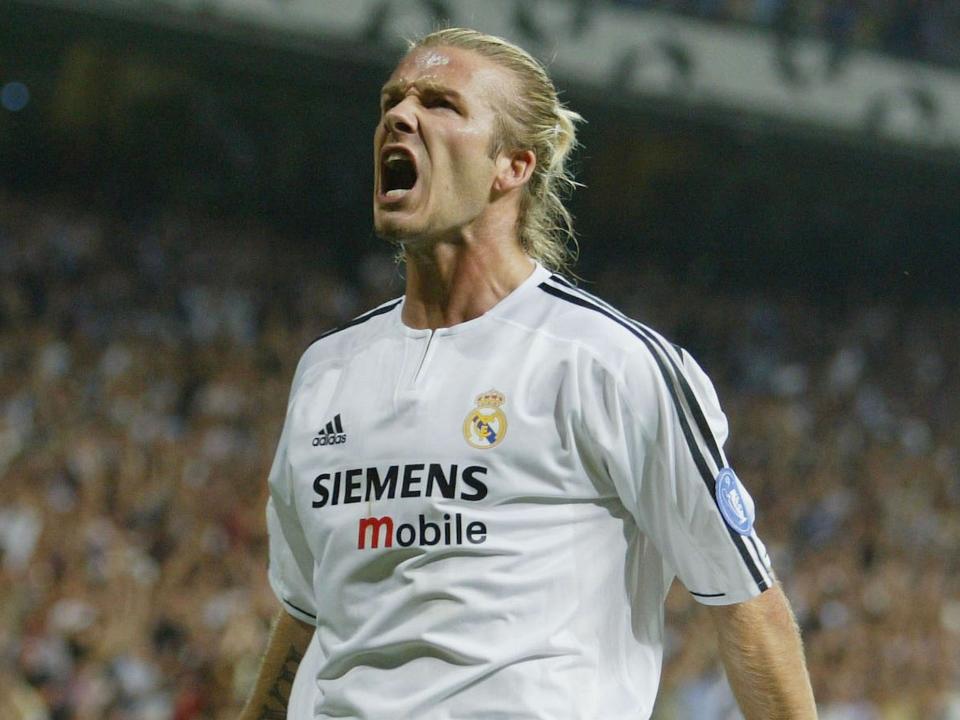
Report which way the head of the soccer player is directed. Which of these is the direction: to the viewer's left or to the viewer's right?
to the viewer's left

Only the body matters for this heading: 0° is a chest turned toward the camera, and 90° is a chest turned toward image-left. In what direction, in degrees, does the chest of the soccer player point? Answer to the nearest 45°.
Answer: approximately 45°
